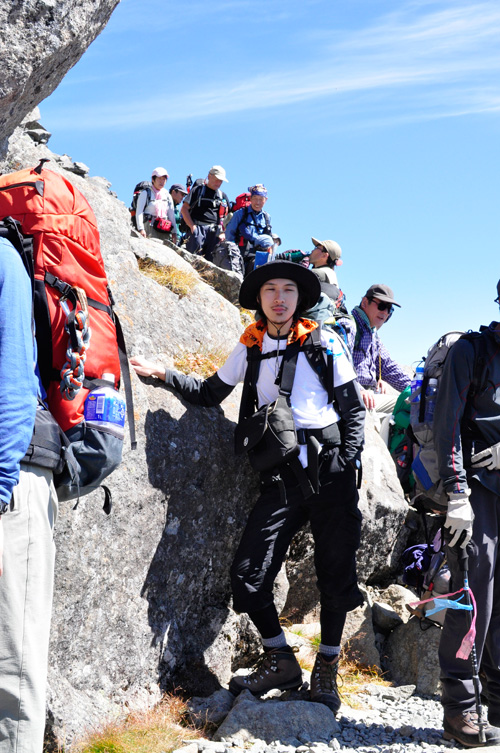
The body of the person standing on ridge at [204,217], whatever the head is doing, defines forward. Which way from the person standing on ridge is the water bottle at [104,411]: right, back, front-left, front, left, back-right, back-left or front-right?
front-right

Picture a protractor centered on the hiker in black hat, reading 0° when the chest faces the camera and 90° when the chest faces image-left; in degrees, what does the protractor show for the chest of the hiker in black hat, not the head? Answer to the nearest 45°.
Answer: approximately 0°

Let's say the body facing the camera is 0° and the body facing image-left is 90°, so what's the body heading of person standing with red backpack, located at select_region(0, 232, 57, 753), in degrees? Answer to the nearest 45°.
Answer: approximately 90°

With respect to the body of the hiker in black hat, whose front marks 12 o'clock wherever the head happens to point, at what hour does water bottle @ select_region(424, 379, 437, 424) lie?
The water bottle is roughly at 9 o'clock from the hiker in black hat.

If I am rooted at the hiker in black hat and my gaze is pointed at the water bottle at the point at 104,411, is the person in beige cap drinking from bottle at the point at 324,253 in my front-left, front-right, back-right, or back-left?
back-right

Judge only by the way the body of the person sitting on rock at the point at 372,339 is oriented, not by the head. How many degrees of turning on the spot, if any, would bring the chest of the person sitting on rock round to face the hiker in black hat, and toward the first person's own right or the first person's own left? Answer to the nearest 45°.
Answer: approximately 45° to the first person's own right

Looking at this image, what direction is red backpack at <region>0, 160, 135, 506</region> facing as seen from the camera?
to the viewer's right
